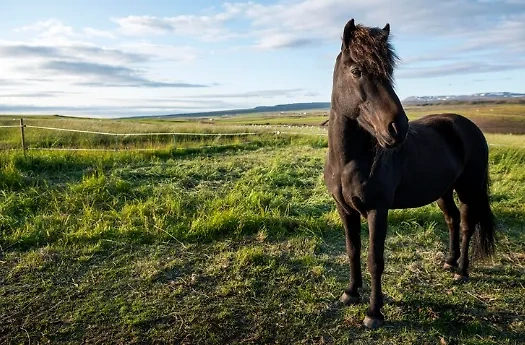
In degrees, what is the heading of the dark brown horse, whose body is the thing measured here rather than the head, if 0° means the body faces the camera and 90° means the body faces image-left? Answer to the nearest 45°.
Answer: approximately 45°
